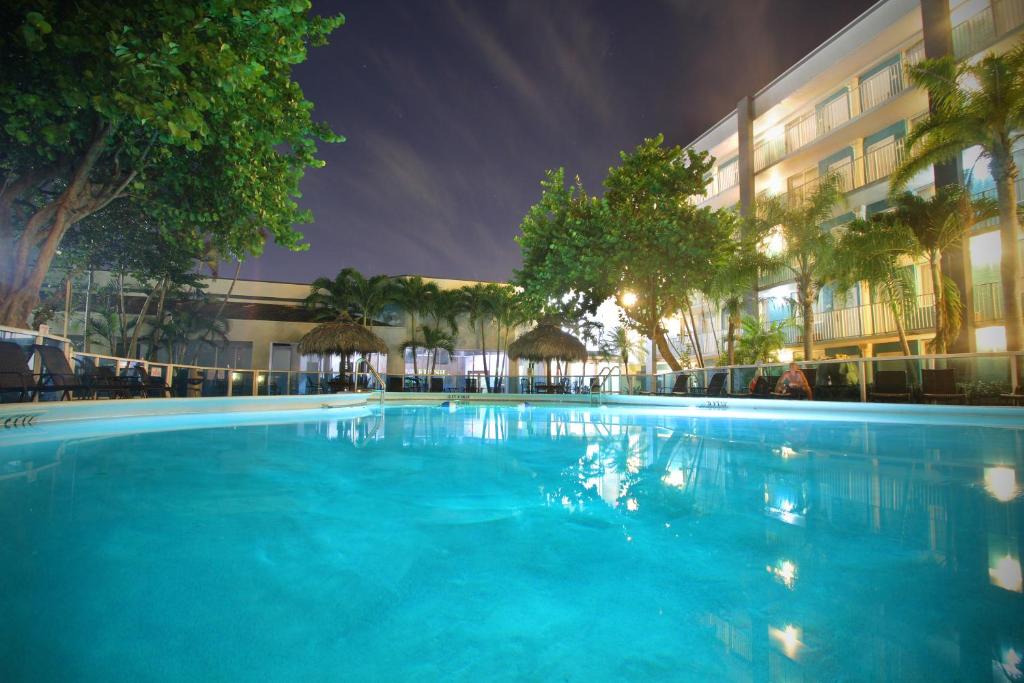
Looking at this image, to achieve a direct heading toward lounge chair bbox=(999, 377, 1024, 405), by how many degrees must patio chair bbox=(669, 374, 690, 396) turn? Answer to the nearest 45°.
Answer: approximately 90° to its left

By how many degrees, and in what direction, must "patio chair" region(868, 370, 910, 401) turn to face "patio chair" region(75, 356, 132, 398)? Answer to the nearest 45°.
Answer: approximately 45° to its right

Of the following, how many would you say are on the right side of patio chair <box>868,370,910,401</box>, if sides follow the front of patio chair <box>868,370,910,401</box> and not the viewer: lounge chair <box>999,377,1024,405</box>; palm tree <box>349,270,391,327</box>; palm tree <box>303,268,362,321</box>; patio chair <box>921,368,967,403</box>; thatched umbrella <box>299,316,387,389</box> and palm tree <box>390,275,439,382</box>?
4

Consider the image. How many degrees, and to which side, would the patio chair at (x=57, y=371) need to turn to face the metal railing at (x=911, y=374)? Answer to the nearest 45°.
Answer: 0° — it already faces it

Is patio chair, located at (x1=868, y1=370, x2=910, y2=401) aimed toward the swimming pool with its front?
yes

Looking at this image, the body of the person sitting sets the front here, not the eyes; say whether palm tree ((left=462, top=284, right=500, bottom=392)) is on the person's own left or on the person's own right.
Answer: on the person's own right

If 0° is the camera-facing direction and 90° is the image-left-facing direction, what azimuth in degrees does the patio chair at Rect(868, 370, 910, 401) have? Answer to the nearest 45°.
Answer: approximately 0°

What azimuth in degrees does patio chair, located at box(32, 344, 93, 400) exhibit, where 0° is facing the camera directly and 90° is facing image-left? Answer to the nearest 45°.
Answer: approximately 315°
